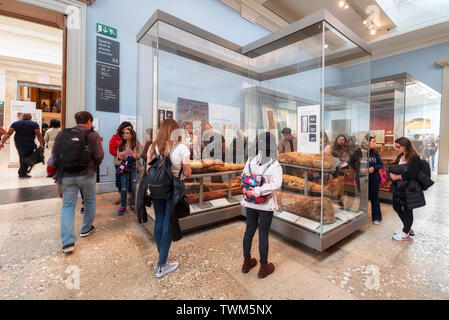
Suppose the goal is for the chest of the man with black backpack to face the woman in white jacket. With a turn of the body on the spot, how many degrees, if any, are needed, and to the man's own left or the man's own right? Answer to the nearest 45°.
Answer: approximately 90° to the man's own right

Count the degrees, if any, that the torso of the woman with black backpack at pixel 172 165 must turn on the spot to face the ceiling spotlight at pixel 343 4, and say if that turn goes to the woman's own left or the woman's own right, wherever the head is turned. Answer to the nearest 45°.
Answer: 0° — they already face it

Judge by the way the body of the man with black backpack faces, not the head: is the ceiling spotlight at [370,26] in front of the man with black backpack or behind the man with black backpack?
in front

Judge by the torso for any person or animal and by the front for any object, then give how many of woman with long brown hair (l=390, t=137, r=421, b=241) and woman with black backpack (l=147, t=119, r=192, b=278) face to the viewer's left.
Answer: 1

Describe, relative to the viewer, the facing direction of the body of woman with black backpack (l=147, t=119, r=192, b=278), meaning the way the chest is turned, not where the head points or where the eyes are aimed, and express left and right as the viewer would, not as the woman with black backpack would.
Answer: facing away from the viewer and to the right of the viewer

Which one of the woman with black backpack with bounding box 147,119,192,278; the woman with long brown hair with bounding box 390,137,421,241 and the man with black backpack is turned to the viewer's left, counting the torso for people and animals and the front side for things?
the woman with long brown hair

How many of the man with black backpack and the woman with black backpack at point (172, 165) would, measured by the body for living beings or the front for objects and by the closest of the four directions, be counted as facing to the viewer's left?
0

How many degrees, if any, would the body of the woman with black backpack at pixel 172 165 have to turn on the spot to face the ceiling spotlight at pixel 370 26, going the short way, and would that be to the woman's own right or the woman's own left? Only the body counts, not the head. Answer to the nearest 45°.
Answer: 0° — they already face it

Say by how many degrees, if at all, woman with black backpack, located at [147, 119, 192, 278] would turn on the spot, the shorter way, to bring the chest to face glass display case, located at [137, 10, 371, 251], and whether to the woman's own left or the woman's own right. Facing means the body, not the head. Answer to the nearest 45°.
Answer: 0° — they already face it
